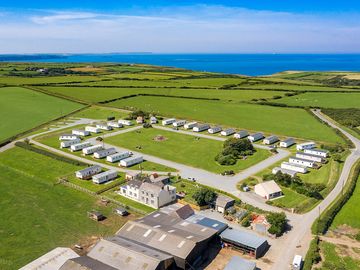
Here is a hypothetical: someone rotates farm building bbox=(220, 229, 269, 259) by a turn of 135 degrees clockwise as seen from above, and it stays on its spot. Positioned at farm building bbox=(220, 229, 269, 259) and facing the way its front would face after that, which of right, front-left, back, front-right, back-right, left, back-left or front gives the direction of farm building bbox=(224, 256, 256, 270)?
back

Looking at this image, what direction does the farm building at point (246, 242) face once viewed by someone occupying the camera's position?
facing the viewer and to the left of the viewer
